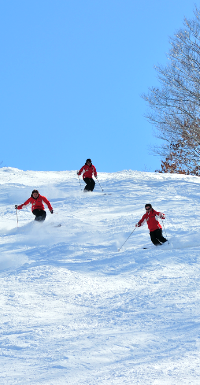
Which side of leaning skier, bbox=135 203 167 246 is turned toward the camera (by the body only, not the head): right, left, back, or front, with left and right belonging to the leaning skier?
front

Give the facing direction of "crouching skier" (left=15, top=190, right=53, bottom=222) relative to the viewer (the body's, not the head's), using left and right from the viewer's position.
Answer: facing the viewer

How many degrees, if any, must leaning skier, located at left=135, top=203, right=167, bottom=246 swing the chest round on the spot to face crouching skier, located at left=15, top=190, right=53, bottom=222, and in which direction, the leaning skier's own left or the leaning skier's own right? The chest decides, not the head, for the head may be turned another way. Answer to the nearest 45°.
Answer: approximately 135° to the leaning skier's own right

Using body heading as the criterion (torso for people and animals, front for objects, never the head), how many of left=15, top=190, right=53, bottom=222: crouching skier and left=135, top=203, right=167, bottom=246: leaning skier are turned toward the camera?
2

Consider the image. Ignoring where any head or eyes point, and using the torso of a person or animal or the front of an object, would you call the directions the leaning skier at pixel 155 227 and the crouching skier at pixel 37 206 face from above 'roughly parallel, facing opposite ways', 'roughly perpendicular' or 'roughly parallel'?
roughly parallel

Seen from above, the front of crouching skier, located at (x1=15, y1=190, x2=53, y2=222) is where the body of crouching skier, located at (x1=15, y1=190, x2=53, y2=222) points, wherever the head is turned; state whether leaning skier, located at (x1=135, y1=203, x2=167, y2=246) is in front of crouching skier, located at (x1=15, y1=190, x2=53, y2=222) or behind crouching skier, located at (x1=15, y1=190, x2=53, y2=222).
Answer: in front
